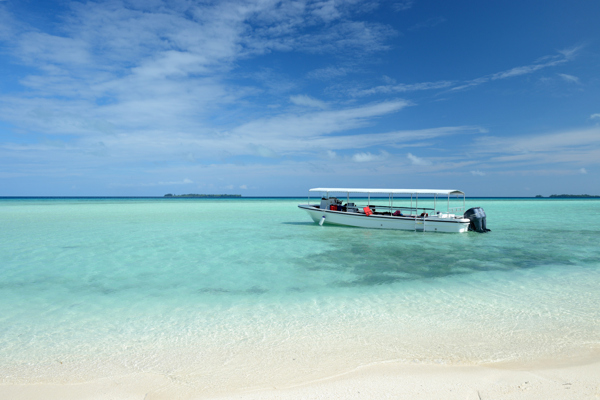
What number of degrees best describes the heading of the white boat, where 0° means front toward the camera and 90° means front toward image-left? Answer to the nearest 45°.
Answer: approximately 90°
